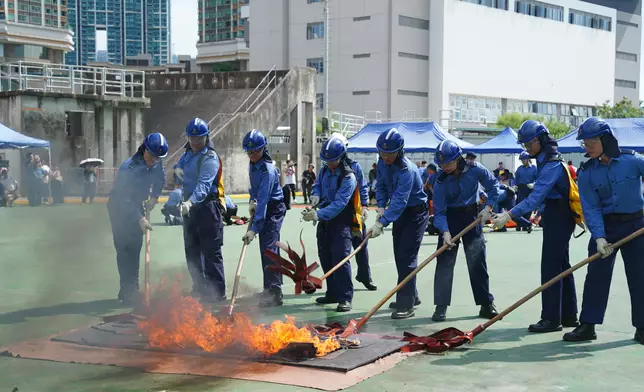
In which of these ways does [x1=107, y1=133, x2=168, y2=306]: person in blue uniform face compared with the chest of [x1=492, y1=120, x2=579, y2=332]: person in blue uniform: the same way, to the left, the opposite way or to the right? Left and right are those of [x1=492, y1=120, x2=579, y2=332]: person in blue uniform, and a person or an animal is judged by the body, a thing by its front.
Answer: the opposite way

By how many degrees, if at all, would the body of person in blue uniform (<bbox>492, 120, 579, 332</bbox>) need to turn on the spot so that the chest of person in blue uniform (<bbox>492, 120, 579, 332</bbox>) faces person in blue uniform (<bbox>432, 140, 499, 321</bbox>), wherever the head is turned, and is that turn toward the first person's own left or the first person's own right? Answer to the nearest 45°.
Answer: approximately 45° to the first person's own right

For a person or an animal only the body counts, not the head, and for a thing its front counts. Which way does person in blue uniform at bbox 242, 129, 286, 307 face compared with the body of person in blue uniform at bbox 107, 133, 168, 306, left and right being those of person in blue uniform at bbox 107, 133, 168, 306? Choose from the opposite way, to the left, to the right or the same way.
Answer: to the right

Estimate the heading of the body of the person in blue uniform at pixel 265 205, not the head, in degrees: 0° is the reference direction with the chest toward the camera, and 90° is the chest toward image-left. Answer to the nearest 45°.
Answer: approximately 45°

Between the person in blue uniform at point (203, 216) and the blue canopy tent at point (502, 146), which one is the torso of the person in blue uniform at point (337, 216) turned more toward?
the person in blue uniform

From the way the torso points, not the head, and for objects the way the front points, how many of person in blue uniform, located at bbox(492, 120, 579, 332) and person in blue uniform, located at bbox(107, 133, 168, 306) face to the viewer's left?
1

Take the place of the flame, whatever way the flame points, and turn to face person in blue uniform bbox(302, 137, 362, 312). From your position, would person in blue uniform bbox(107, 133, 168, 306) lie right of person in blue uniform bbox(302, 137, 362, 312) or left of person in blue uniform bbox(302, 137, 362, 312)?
left

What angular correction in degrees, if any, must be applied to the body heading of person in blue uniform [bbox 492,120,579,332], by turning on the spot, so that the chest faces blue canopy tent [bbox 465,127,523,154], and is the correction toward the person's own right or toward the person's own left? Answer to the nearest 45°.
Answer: approximately 90° to the person's own right

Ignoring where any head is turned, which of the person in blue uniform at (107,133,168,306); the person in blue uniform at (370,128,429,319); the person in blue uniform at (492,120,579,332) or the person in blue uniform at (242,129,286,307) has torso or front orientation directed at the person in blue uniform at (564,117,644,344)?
the person in blue uniform at (107,133,168,306)

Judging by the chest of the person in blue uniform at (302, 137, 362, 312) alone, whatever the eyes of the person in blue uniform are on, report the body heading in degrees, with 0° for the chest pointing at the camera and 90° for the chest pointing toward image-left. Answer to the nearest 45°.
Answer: approximately 45°

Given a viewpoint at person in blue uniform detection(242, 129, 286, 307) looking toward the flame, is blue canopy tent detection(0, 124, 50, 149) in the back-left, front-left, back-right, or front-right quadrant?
back-right

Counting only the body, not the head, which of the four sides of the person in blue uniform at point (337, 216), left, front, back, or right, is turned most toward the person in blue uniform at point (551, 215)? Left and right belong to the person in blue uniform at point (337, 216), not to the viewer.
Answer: left

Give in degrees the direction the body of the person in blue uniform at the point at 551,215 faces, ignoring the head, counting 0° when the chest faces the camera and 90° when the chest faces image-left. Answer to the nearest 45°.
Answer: approximately 90°
